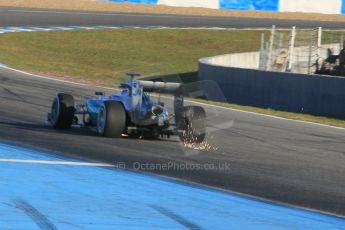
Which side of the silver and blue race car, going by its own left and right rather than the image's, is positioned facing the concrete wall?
right

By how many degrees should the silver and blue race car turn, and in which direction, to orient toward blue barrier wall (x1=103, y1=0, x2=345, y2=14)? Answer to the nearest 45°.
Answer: approximately 45° to its right

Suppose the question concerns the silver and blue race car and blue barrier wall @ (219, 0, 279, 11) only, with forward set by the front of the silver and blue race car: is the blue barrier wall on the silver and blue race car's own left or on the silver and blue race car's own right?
on the silver and blue race car's own right

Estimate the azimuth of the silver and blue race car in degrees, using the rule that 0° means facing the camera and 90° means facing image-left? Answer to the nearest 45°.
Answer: approximately 135°

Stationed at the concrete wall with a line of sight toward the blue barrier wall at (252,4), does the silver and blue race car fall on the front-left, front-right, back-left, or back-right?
back-left
